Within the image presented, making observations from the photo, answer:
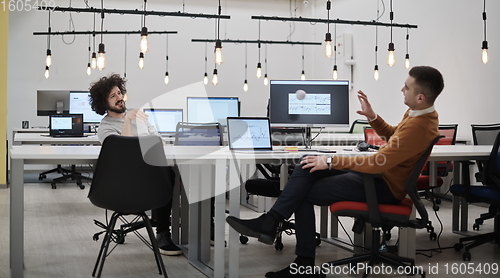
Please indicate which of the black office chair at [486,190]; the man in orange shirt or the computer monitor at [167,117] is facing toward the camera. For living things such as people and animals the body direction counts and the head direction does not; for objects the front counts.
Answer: the computer monitor

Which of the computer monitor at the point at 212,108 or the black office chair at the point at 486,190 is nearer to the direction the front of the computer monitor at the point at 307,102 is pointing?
the black office chair

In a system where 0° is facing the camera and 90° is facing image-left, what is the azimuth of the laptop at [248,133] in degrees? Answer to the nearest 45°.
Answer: approximately 0°

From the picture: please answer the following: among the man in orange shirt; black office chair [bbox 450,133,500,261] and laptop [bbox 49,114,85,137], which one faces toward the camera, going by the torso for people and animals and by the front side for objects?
the laptop

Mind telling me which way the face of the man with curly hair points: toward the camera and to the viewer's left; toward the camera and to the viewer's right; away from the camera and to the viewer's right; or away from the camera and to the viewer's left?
toward the camera and to the viewer's right

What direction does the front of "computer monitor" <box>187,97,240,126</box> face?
toward the camera

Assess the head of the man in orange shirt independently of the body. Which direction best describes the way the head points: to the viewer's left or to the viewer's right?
to the viewer's left

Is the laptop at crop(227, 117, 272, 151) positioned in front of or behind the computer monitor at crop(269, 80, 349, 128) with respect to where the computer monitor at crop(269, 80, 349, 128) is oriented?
in front

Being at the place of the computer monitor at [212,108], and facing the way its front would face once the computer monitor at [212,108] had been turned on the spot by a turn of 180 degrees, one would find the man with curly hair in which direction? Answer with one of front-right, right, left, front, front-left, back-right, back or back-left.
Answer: back

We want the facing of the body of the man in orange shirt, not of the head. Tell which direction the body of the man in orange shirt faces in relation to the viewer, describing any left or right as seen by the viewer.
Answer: facing to the left of the viewer

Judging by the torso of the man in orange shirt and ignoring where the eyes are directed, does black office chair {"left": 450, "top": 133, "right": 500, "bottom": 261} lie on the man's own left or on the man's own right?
on the man's own right

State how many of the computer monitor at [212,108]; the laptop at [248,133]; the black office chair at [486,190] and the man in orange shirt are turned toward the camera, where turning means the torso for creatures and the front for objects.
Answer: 2

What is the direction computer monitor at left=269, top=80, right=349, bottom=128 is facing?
toward the camera

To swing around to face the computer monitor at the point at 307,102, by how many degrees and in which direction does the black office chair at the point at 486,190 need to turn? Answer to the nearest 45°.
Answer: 0° — it already faces it
